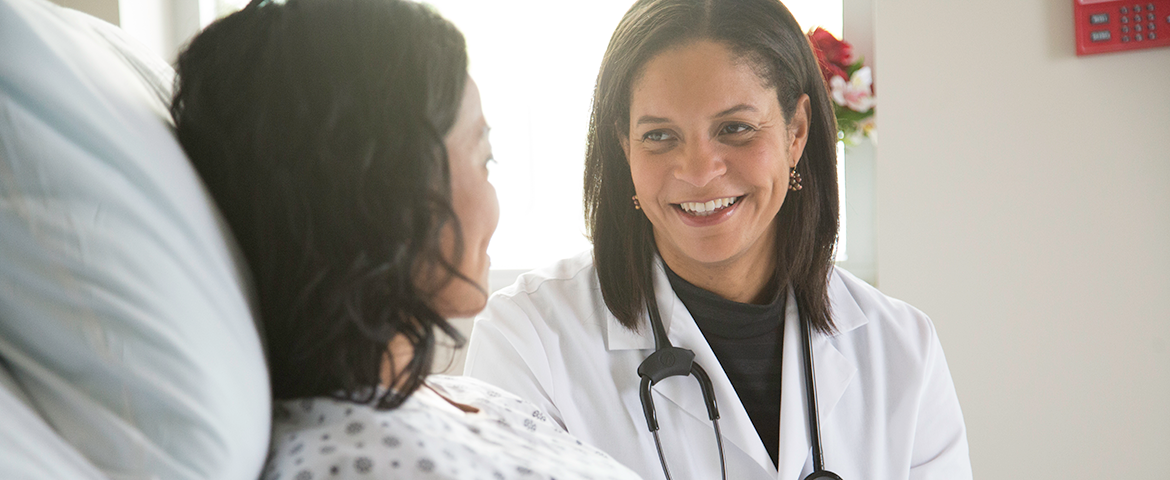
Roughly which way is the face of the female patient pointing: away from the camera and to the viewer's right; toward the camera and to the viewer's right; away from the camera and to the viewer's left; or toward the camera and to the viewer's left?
away from the camera and to the viewer's right

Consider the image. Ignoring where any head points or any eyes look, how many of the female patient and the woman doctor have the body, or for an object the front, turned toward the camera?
1

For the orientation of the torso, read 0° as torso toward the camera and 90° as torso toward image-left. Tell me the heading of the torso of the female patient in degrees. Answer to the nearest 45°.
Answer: approximately 225°

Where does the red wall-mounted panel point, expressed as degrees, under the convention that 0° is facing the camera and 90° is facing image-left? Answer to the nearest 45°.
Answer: approximately 0°

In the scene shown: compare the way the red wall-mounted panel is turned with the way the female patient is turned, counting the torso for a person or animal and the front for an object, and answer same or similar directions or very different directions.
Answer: very different directions

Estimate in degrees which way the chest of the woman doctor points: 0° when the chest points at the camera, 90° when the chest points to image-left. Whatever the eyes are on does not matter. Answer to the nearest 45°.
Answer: approximately 0°

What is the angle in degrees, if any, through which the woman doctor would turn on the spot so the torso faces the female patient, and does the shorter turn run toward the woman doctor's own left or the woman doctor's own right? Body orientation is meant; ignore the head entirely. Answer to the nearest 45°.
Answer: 0° — they already face them
